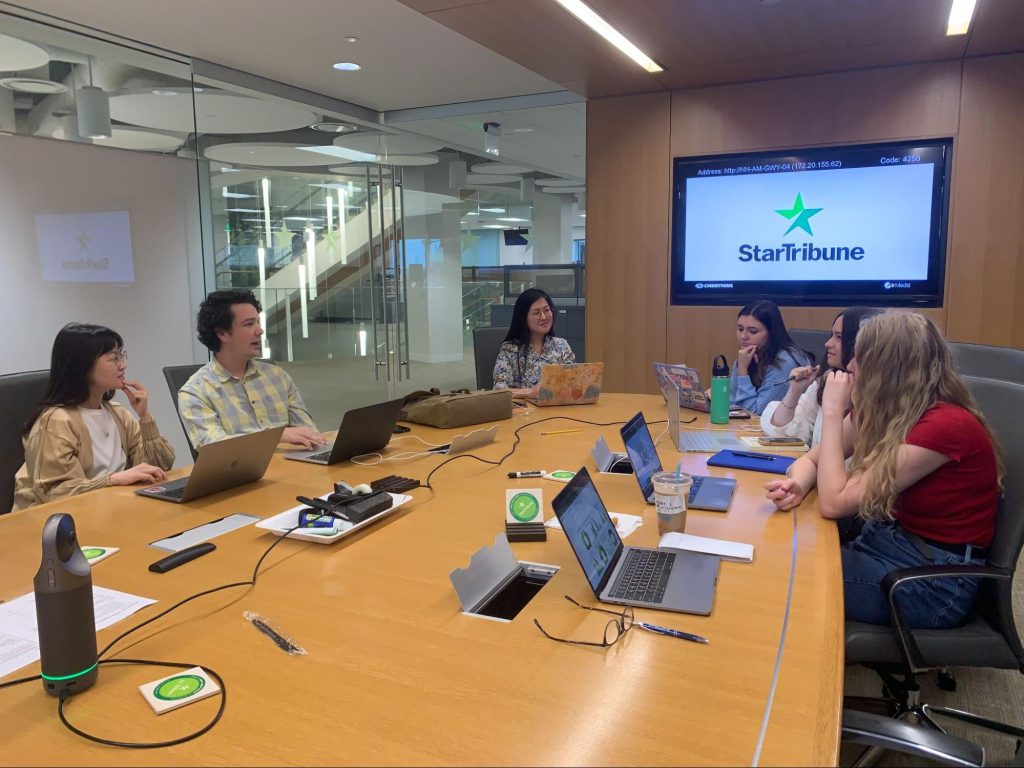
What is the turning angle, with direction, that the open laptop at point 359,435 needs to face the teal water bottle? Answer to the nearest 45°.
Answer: approximately 135° to its right

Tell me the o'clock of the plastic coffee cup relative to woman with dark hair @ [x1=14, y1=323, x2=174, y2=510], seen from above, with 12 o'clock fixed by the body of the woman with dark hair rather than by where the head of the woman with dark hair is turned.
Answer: The plastic coffee cup is roughly at 12 o'clock from the woman with dark hair.

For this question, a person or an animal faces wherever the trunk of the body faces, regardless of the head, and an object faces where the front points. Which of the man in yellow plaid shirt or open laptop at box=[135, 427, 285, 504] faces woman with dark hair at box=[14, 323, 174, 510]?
the open laptop

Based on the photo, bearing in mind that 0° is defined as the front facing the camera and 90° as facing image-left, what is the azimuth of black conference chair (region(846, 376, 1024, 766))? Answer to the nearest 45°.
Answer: approximately 90°

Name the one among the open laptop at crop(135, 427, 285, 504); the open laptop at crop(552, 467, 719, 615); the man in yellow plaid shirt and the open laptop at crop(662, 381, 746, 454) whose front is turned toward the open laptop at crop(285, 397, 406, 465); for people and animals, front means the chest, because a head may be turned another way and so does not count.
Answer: the man in yellow plaid shirt

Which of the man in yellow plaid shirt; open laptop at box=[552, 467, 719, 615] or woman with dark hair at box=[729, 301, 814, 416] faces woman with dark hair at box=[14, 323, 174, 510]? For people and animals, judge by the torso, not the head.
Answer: woman with dark hair at box=[729, 301, 814, 416]

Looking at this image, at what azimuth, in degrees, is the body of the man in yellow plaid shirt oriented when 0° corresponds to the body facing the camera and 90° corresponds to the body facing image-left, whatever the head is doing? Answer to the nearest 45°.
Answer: approximately 315°

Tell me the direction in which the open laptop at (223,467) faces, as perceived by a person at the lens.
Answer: facing away from the viewer and to the left of the viewer

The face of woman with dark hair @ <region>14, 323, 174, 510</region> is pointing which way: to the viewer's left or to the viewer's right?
to the viewer's right

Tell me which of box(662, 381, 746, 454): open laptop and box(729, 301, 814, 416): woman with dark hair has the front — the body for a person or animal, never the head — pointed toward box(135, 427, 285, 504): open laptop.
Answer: the woman with dark hair

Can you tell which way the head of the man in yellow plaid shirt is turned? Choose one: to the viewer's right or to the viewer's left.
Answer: to the viewer's right
